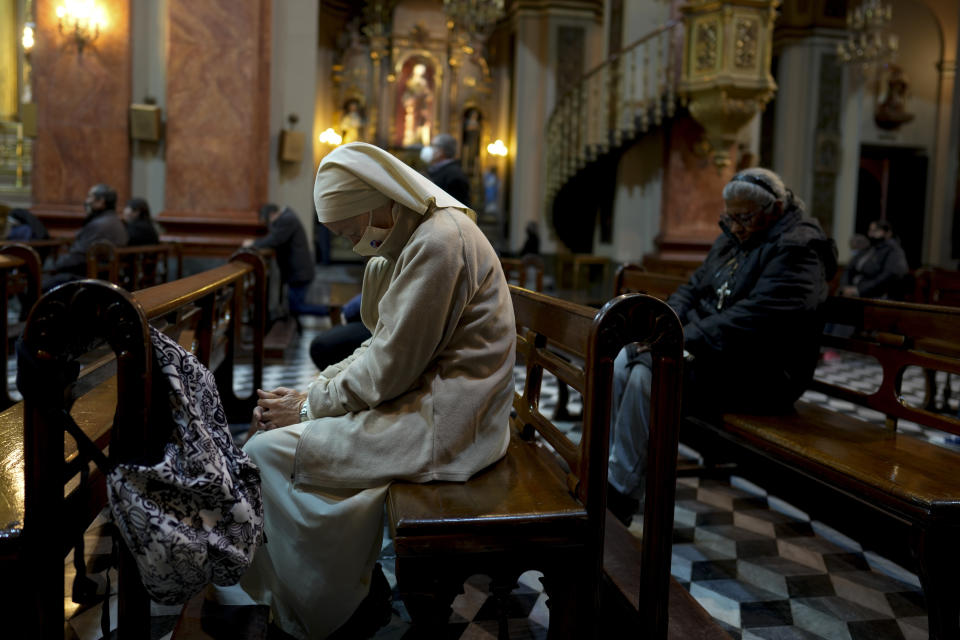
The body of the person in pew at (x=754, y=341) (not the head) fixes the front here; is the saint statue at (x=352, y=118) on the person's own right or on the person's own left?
on the person's own right

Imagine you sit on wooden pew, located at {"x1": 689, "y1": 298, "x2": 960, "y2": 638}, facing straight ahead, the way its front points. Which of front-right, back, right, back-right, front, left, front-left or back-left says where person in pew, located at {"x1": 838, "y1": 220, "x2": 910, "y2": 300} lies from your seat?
back-right

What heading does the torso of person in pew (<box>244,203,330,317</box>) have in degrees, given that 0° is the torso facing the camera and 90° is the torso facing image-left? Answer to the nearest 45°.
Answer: approximately 90°

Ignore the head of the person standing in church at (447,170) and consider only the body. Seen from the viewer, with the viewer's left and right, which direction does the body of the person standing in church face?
facing to the left of the viewer

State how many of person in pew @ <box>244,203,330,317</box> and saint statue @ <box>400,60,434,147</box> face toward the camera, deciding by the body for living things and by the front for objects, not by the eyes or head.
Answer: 1

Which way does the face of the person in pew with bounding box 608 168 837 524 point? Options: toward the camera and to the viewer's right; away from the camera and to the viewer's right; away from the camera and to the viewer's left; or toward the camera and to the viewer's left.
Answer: toward the camera and to the viewer's left

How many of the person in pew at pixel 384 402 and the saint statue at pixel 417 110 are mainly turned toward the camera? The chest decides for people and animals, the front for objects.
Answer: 1

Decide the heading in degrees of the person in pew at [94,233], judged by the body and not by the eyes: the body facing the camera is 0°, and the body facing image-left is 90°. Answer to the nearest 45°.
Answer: approximately 90°
